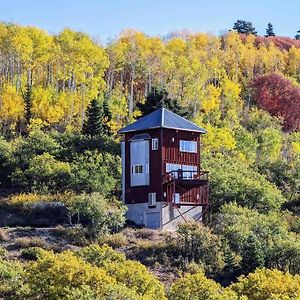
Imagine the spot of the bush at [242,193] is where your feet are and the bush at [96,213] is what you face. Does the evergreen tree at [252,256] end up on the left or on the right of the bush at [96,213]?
left

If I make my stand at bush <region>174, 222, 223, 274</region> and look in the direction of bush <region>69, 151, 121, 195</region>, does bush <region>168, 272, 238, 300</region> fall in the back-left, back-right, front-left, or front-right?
back-left

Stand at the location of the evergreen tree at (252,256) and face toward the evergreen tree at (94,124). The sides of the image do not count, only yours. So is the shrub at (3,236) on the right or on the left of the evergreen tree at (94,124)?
left

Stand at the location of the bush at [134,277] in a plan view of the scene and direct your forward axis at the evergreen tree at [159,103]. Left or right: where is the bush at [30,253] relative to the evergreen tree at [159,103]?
left
